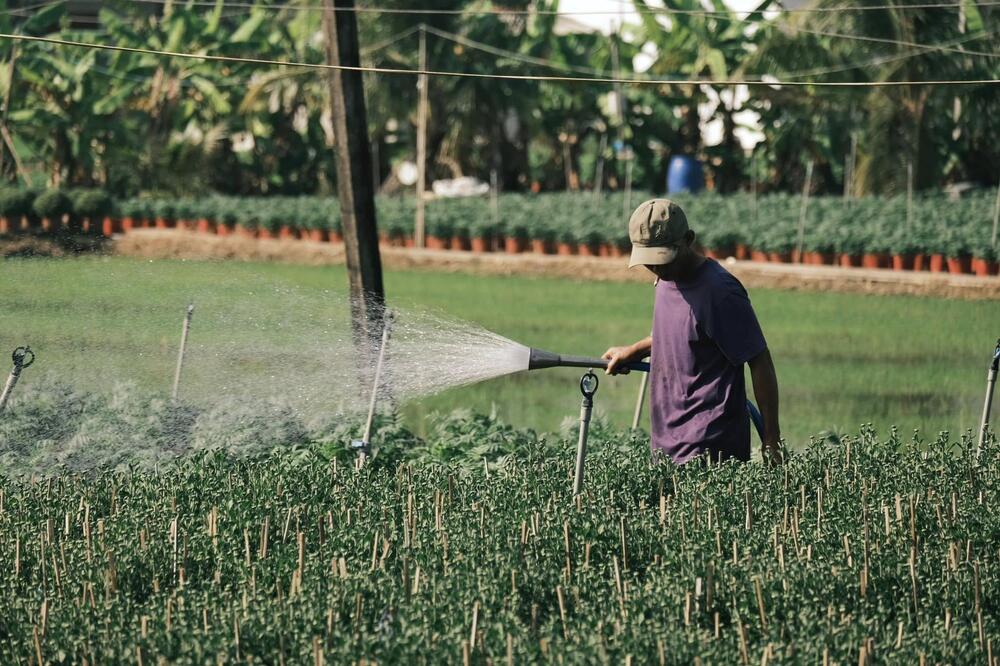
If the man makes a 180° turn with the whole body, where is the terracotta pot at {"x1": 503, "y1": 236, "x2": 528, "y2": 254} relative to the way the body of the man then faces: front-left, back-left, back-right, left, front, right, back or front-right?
front-left

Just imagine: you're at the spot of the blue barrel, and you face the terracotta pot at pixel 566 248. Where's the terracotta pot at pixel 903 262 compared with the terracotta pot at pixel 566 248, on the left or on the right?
left

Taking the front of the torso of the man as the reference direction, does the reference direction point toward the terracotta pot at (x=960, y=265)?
no

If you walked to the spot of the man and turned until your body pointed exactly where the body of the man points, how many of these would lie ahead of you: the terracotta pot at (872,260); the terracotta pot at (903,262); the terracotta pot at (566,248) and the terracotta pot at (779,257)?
0

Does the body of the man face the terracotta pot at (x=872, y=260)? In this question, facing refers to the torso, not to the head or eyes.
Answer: no

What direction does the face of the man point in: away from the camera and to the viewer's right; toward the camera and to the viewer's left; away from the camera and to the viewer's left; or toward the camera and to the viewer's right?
toward the camera and to the viewer's left

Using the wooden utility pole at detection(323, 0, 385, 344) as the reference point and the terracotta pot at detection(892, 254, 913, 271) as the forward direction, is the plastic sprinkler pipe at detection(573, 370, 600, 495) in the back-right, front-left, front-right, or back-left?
back-right

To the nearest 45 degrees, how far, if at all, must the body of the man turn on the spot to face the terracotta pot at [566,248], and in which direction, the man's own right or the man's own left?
approximately 135° to the man's own right

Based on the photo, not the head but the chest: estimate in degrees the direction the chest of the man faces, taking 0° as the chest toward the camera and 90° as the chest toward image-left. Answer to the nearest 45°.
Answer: approximately 45°

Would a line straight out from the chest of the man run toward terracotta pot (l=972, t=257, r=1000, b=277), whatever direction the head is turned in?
no

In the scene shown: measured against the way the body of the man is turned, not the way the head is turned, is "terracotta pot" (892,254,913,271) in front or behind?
behind
